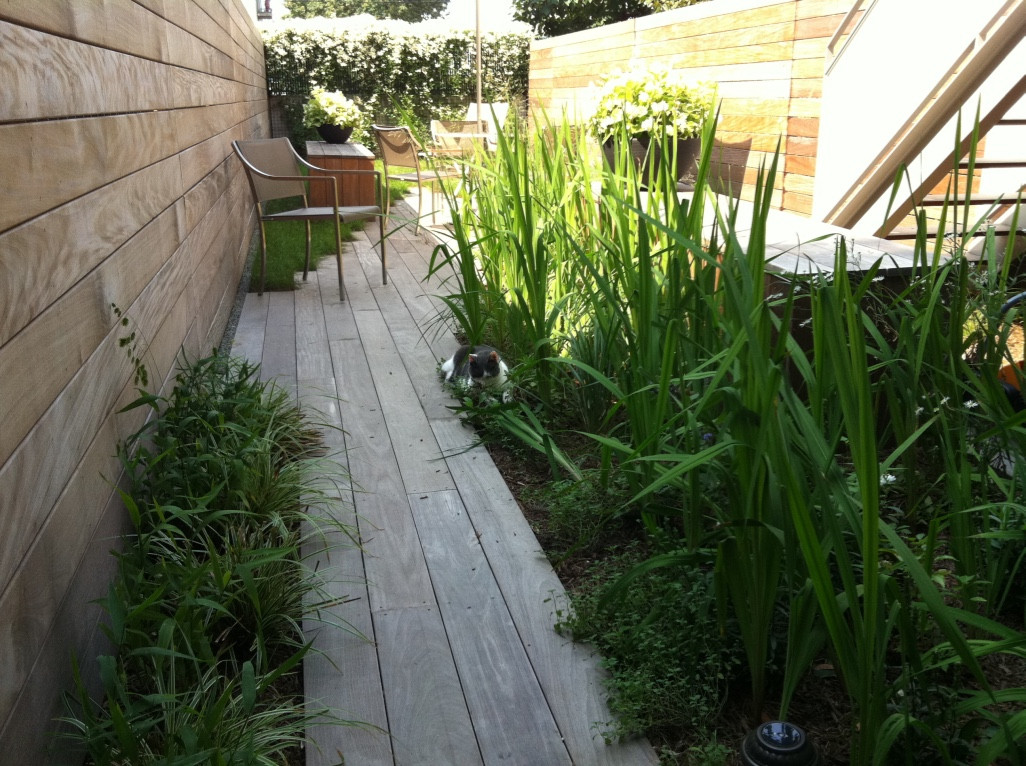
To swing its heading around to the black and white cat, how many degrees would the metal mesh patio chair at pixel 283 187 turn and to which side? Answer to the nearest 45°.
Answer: approximately 45° to its right

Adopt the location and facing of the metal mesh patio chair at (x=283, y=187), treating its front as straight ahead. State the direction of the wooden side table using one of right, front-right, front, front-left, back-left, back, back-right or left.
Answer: back-left

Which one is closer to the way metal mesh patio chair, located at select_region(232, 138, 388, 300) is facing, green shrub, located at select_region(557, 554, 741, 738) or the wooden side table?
the green shrub

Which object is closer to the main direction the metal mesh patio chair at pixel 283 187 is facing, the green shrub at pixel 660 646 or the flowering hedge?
the green shrub

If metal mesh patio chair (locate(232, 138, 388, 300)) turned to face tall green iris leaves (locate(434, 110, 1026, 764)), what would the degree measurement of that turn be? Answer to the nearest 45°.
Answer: approximately 45° to its right

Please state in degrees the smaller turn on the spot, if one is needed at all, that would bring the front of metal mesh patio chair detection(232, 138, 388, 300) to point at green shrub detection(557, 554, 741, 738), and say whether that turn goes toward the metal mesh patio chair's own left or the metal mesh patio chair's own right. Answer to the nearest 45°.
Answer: approximately 45° to the metal mesh patio chair's own right

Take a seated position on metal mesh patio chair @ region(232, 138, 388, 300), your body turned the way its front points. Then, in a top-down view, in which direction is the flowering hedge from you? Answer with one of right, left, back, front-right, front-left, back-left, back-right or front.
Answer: back-left

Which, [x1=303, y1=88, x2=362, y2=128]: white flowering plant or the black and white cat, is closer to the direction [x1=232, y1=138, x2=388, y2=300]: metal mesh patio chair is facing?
the black and white cat

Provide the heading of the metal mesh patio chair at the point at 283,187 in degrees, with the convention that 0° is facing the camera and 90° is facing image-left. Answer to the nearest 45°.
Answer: approximately 315°

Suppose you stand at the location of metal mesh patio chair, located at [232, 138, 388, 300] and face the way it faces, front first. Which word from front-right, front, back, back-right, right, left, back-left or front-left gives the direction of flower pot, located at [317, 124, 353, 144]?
back-left

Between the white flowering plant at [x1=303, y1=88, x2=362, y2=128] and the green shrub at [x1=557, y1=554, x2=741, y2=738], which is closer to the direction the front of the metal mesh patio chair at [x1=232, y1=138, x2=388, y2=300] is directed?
the green shrub

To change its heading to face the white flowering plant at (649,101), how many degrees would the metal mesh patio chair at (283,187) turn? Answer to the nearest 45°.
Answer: approximately 45° to its left
